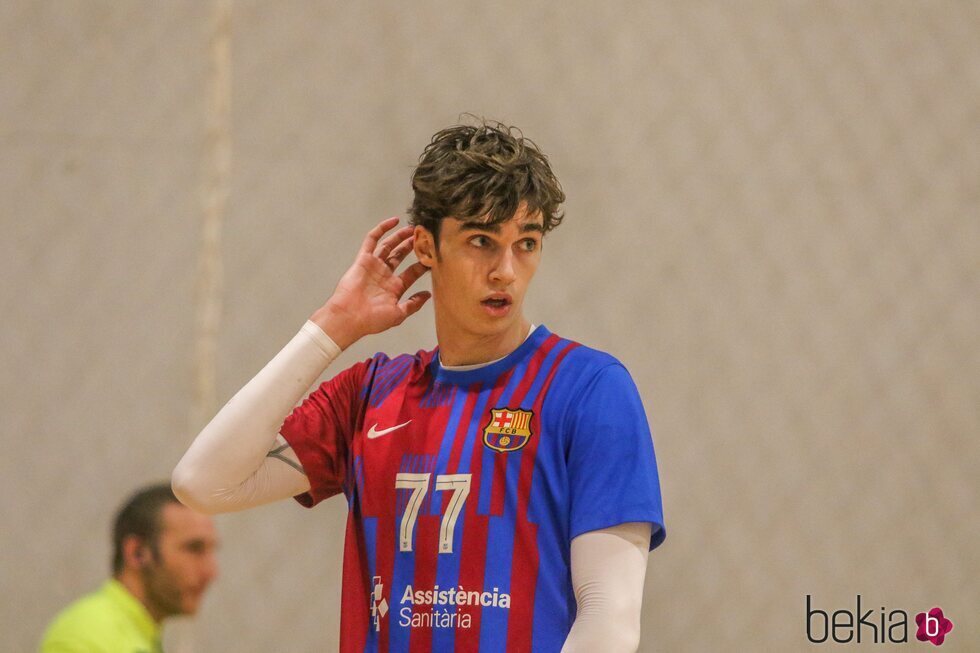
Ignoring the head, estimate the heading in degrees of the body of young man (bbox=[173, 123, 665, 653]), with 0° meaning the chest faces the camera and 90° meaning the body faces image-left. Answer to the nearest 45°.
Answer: approximately 0°

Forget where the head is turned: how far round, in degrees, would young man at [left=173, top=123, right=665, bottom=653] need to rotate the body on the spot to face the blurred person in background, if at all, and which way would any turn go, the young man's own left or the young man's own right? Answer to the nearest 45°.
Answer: approximately 135° to the young man's own right
